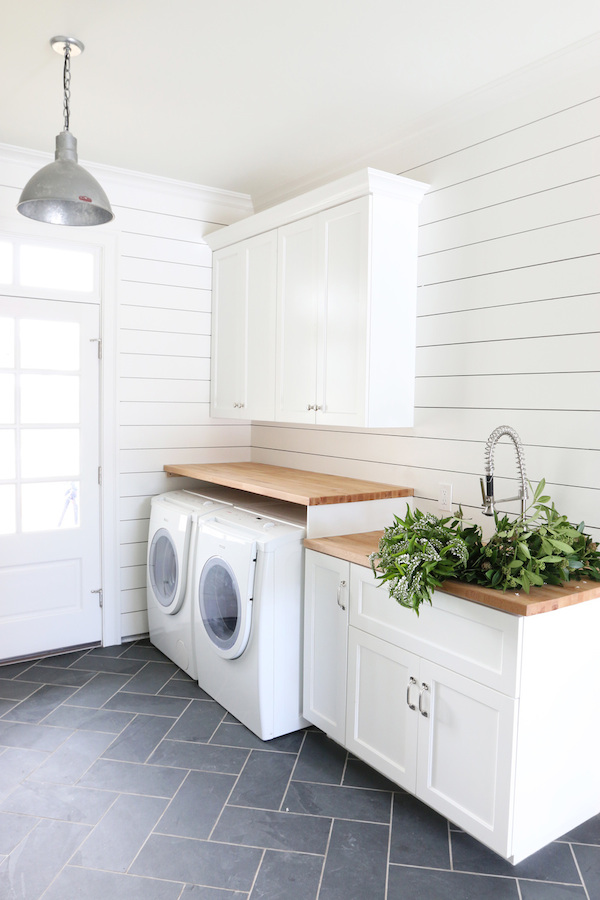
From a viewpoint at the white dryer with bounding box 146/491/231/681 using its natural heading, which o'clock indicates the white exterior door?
The white exterior door is roughly at 2 o'clock from the white dryer.

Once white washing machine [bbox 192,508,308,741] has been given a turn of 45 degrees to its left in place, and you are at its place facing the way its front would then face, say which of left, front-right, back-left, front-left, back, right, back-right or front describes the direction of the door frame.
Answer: back-right

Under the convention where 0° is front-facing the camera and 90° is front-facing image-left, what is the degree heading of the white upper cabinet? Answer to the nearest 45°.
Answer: approximately 45°

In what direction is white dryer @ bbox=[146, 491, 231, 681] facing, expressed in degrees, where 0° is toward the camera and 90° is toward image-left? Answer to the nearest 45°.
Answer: approximately 45°

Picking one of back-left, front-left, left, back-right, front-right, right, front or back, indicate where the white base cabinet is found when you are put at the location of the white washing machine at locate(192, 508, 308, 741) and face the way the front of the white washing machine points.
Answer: left

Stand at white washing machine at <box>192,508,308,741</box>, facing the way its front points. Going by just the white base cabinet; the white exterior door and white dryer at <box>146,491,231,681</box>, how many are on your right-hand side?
2

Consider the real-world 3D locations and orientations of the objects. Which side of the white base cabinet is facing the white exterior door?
right
